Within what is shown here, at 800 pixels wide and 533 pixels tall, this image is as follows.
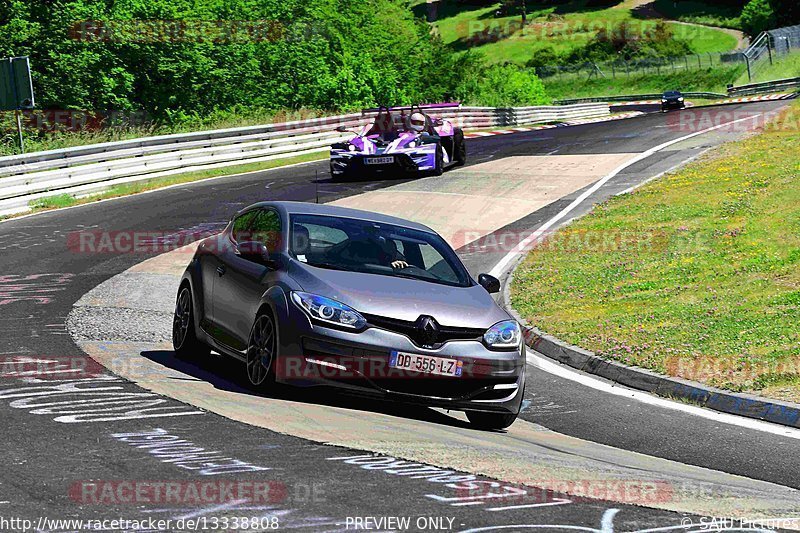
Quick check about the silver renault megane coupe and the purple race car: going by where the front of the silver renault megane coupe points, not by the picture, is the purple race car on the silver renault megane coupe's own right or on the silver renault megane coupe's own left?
on the silver renault megane coupe's own left

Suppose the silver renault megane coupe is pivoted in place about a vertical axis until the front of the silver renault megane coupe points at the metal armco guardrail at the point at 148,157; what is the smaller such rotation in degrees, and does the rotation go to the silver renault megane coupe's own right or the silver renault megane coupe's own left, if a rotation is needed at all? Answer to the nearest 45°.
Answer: approximately 135° to the silver renault megane coupe's own left

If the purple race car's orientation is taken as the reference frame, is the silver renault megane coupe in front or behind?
in front

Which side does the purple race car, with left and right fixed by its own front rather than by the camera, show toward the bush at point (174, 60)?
right

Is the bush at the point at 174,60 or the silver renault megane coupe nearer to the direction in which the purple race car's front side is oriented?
the silver renault megane coupe

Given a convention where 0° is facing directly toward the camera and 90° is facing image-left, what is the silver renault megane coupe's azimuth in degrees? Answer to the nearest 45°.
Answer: approximately 315°

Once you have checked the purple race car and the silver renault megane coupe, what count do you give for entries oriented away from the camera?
0

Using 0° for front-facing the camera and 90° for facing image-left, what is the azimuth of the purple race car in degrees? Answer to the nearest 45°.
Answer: approximately 45°

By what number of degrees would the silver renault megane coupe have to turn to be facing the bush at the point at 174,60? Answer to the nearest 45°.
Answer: approximately 135° to its left
